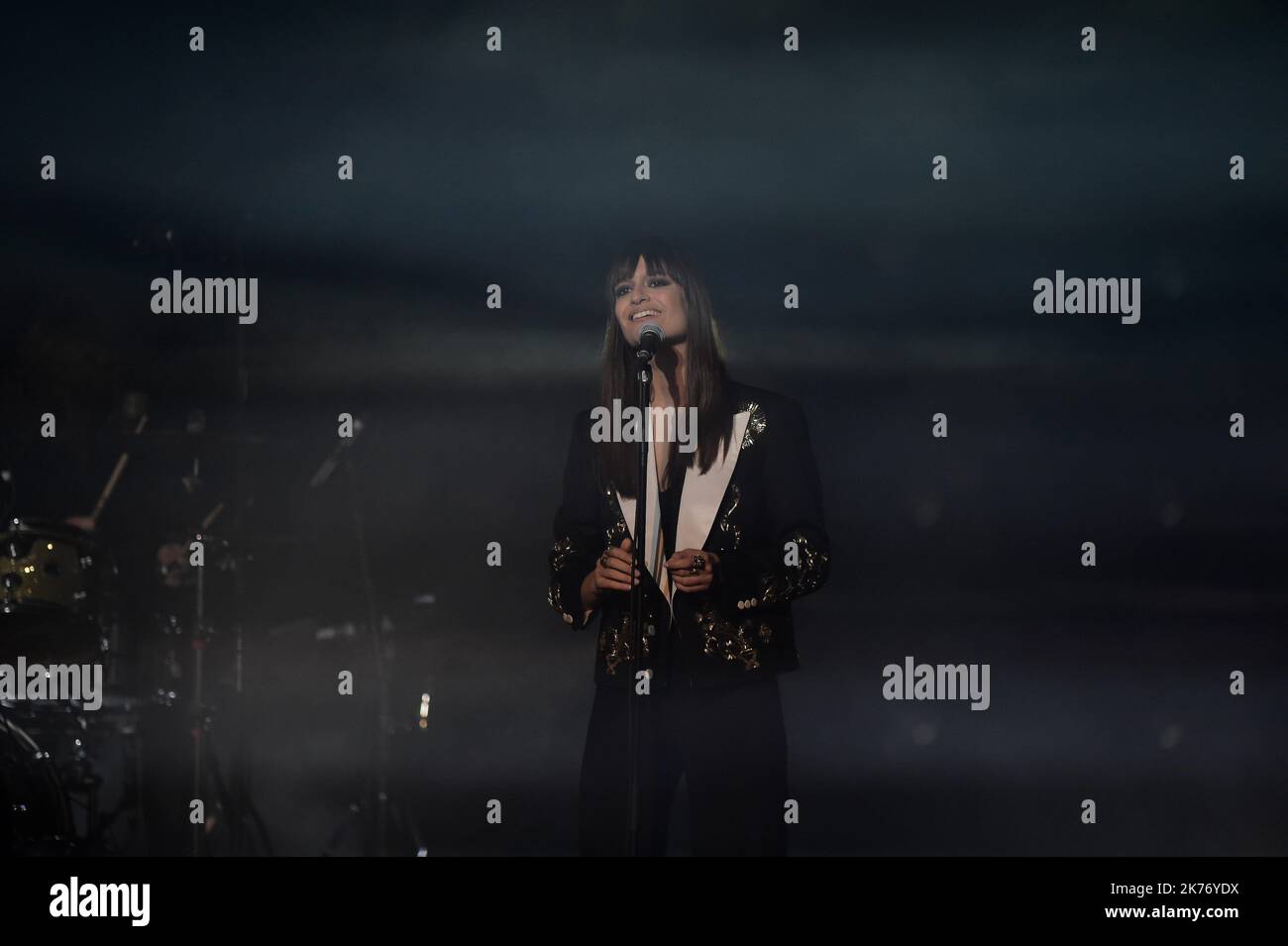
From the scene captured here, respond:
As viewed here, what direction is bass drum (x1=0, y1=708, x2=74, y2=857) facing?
toward the camera

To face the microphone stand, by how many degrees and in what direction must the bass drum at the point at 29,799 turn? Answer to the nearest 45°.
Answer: approximately 45° to its left

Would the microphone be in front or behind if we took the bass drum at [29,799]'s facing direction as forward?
in front
